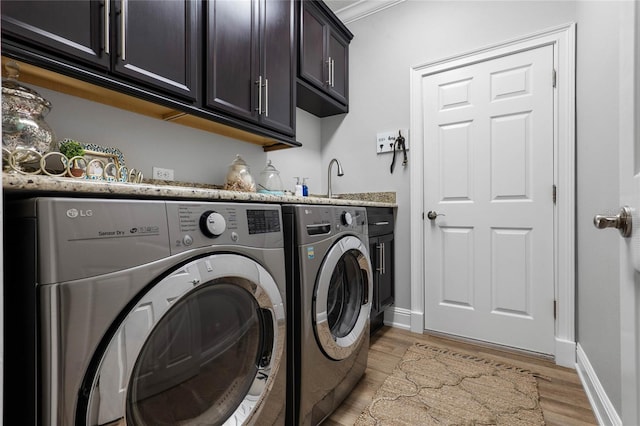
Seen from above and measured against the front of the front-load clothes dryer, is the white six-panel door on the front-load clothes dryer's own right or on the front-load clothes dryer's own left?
on the front-load clothes dryer's own left

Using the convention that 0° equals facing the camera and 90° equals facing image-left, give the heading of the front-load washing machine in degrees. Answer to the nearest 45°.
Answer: approximately 315°

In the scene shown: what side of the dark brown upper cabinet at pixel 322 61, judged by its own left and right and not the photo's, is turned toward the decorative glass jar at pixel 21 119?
right

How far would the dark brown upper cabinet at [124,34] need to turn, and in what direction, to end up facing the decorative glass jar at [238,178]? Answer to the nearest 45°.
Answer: approximately 90° to its left

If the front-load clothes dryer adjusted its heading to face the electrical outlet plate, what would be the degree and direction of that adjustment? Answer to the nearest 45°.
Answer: approximately 135° to its left
